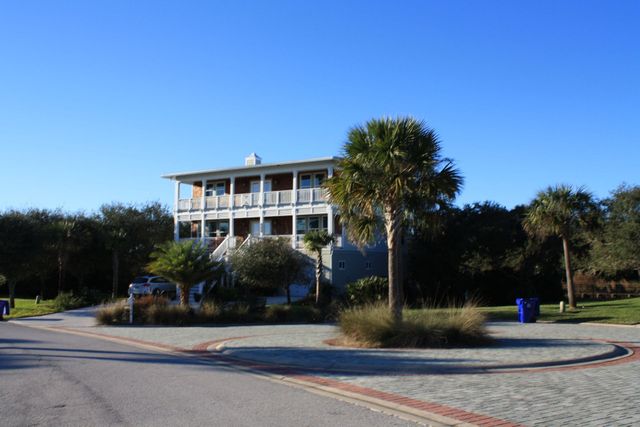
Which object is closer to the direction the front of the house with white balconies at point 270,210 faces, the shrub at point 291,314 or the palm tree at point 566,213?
the shrub

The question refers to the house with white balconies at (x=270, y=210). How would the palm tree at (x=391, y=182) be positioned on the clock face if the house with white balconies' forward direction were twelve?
The palm tree is roughly at 10 o'clock from the house with white balconies.

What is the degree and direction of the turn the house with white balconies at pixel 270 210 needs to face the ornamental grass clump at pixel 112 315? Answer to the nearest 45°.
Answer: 0° — it already faces it

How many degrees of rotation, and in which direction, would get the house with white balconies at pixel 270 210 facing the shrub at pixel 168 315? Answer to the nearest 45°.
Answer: approximately 45° to its left

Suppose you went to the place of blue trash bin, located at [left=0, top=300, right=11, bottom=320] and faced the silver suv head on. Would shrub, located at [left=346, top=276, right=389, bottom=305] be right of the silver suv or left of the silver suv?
right

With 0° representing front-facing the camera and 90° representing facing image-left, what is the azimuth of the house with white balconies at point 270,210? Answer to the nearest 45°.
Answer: approximately 45°

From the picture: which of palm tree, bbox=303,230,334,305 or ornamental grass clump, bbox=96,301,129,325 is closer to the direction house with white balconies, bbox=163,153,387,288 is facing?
the ornamental grass clump

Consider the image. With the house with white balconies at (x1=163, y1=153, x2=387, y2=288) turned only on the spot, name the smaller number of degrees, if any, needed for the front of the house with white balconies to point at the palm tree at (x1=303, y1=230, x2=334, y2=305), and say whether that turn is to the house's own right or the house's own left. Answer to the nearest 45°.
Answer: approximately 45° to the house's own left

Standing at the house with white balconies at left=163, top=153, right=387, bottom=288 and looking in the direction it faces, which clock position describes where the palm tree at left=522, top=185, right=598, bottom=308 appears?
The palm tree is roughly at 9 o'clock from the house with white balconies.

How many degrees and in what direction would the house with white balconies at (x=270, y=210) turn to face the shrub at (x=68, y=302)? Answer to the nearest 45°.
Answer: approximately 45° to its right
